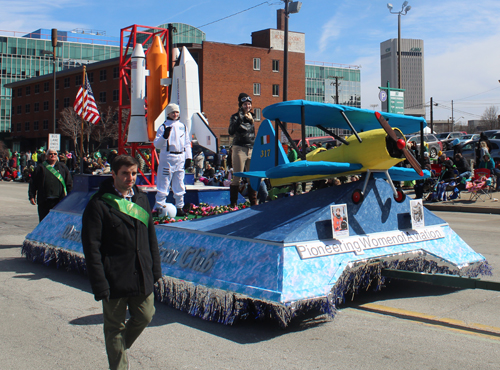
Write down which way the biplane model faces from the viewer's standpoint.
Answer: facing the viewer and to the right of the viewer

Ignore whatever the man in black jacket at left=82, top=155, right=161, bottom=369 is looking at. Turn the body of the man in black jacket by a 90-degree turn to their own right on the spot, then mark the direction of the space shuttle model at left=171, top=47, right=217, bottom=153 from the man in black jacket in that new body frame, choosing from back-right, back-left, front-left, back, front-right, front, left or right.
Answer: back-right

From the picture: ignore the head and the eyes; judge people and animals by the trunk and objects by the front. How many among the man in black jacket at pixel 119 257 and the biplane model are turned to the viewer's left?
0

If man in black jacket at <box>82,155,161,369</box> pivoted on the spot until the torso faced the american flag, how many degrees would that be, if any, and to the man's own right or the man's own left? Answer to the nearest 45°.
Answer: approximately 135° to the man's own left

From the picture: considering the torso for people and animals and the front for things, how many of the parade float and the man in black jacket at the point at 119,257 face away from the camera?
0
